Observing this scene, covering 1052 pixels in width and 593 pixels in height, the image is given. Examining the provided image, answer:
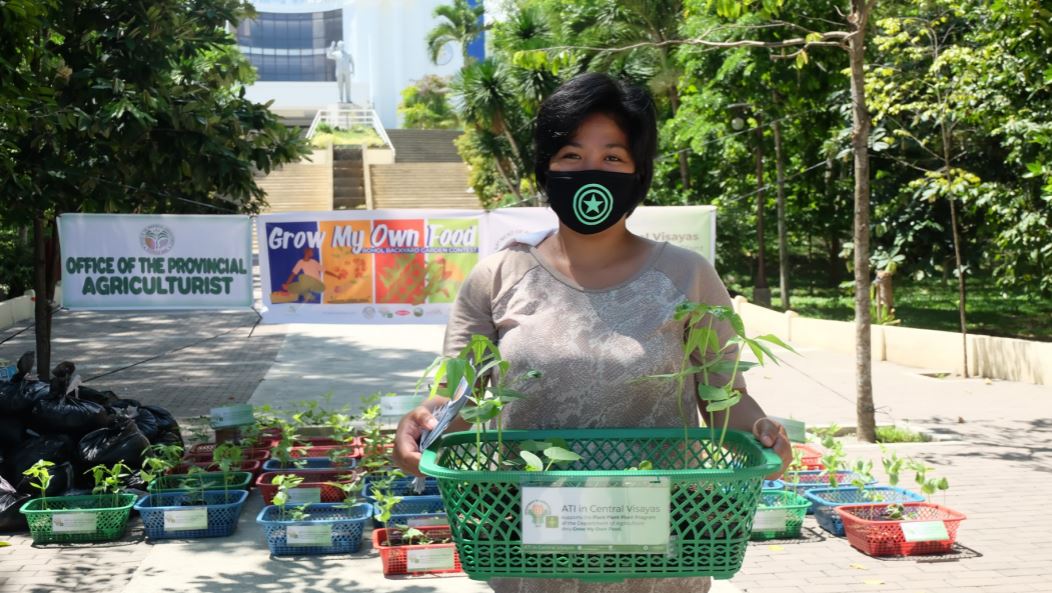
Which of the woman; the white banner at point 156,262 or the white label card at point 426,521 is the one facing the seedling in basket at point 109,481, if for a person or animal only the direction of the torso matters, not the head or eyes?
the white banner

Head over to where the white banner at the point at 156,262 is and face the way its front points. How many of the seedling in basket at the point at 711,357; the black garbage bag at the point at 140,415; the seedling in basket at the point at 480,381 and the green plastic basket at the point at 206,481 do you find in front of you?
4

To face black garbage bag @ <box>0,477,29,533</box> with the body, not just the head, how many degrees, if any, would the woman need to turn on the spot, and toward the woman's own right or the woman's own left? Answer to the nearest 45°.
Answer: approximately 135° to the woman's own right

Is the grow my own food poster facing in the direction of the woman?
yes

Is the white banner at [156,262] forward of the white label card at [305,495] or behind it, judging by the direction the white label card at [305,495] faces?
behind

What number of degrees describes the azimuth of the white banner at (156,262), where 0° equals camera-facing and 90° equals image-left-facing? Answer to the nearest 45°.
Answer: approximately 0°

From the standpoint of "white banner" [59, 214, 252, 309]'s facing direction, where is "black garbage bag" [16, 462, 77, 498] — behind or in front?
in front

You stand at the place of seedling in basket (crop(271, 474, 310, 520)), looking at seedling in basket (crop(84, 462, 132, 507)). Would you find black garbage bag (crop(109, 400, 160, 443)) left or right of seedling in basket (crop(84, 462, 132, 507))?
right

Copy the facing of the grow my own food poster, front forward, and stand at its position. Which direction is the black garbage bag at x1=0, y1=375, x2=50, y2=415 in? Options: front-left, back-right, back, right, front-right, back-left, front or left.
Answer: front-right

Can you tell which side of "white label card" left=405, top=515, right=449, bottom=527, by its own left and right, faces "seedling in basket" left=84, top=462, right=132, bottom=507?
right

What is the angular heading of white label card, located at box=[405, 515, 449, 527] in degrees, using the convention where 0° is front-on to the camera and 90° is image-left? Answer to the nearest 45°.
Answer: approximately 0°

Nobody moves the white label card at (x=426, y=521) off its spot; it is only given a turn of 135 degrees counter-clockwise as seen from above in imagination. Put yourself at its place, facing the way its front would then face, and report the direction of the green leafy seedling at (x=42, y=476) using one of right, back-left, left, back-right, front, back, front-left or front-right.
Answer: back-left

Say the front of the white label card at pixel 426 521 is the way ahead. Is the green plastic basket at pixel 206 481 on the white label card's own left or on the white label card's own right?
on the white label card's own right
